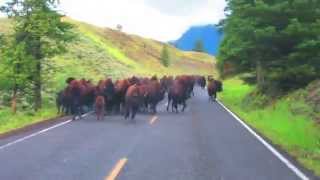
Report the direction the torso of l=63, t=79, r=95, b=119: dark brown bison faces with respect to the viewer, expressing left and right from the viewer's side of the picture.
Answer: facing the viewer and to the left of the viewer

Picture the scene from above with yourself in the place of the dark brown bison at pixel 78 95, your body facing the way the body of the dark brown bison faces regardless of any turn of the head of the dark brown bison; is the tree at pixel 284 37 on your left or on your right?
on your left

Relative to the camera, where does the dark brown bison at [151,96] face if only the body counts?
toward the camera

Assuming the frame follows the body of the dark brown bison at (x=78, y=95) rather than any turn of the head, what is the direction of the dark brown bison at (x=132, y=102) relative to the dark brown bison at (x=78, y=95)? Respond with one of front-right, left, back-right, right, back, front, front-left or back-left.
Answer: left
